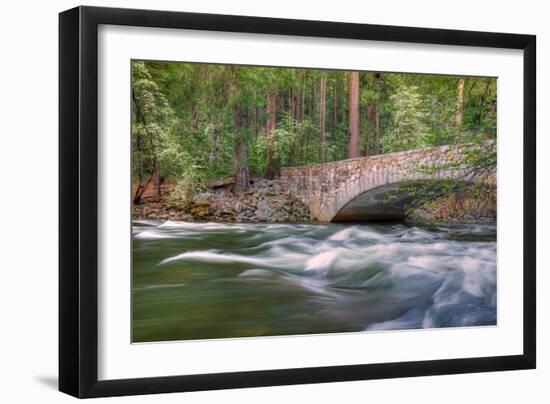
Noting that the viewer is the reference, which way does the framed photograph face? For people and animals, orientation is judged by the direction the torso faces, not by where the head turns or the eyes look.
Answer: facing the viewer and to the right of the viewer
